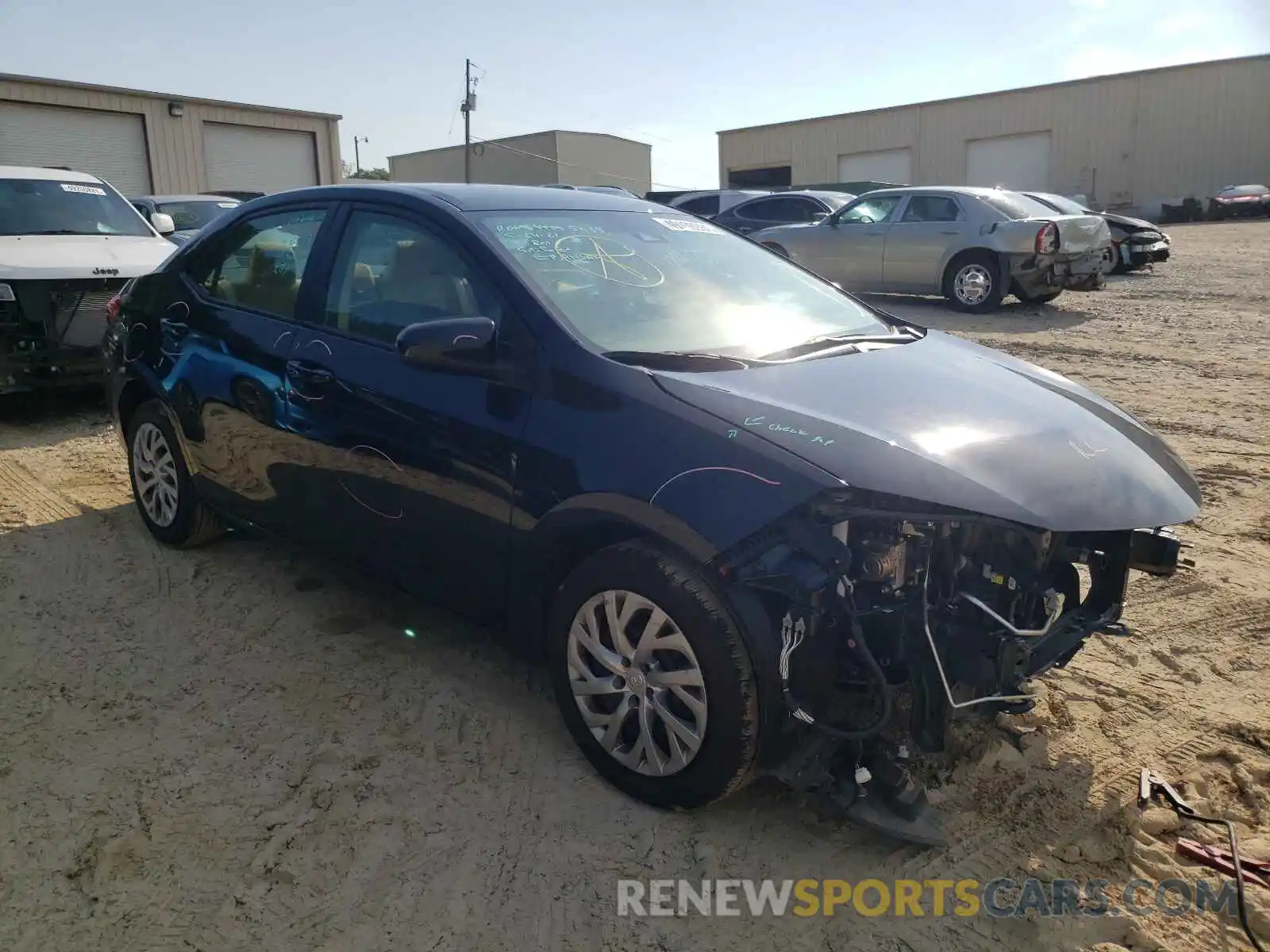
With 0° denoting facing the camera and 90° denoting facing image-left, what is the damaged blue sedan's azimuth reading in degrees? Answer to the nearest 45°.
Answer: approximately 315°

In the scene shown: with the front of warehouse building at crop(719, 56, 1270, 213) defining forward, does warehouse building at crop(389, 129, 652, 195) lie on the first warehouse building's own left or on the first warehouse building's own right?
on the first warehouse building's own right

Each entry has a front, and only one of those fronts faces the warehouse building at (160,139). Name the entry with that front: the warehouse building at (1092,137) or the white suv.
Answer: the warehouse building at (1092,137)

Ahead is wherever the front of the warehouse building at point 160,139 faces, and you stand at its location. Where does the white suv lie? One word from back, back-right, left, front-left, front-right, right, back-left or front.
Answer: front-right

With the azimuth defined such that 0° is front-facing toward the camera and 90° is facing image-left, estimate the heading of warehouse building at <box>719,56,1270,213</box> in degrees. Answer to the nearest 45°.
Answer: approximately 45°

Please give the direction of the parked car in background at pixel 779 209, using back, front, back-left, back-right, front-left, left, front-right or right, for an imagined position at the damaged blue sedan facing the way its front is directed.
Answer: back-left

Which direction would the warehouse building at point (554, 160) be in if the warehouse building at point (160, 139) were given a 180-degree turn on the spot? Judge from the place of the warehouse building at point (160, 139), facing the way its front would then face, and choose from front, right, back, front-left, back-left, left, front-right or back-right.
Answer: right

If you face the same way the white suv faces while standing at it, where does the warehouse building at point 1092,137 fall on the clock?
The warehouse building is roughly at 8 o'clock from the white suv.

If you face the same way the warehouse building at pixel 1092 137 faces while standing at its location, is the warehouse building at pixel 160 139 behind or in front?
in front

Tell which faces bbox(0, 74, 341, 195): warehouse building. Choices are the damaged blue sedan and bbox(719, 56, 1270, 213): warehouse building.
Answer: bbox(719, 56, 1270, 213): warehouse building

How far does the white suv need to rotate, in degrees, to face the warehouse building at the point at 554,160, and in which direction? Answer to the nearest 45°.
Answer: approximately 135° to its left
